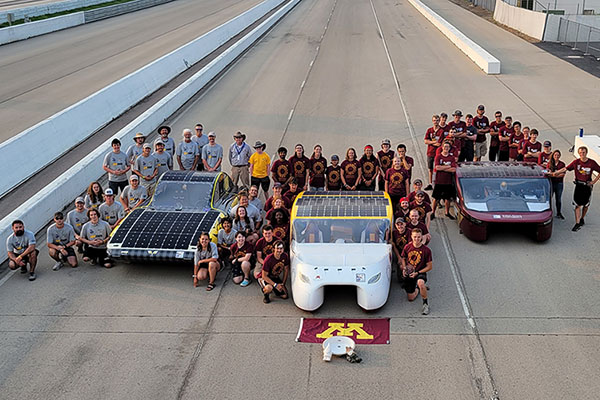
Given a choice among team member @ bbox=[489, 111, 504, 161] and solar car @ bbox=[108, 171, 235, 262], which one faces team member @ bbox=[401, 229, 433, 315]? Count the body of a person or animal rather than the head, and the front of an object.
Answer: team member @ bbox=[489, 111, 504, 161]

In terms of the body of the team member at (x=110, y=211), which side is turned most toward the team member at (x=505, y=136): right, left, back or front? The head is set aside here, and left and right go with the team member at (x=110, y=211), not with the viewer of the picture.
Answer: left

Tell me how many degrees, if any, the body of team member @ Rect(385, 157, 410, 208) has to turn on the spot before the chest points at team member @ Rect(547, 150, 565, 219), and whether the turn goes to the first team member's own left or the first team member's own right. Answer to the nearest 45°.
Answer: approximately 90° to the first team member's own left

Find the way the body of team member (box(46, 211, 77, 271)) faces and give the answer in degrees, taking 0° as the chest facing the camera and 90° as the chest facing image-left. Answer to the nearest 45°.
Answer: approximately 0°

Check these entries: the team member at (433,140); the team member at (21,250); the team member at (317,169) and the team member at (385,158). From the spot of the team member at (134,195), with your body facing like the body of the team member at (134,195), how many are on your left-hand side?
3

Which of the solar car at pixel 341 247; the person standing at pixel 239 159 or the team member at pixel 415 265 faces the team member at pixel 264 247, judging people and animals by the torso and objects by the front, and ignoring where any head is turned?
the person standing
